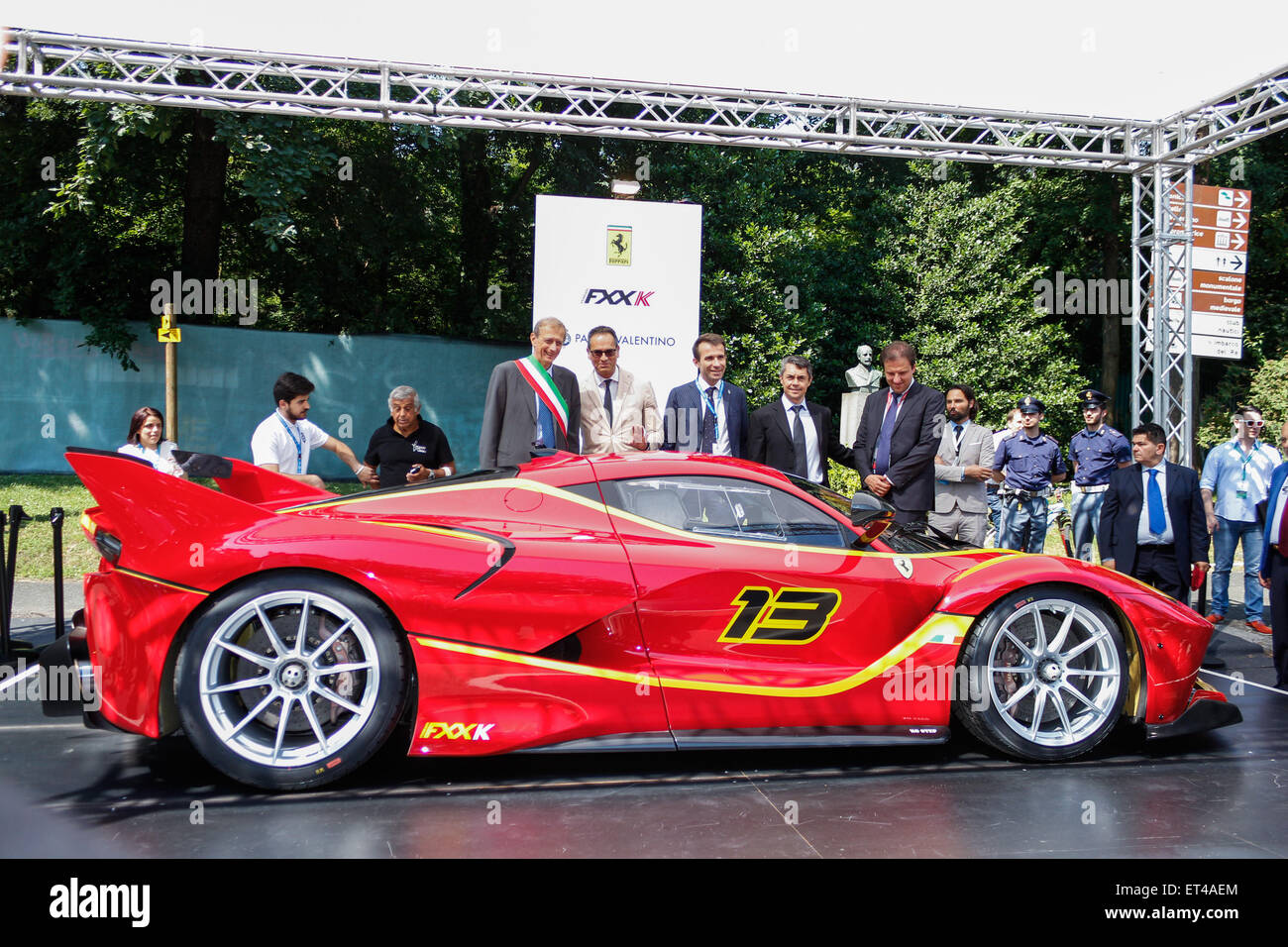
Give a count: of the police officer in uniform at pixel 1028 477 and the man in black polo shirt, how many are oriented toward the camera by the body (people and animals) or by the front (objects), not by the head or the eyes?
2

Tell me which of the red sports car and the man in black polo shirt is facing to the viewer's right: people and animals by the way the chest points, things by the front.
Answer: the red sports car

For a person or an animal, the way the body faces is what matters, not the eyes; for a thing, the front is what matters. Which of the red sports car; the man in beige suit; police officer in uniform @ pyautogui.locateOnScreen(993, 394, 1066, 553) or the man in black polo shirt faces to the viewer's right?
the red sports car

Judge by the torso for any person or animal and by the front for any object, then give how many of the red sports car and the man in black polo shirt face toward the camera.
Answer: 1

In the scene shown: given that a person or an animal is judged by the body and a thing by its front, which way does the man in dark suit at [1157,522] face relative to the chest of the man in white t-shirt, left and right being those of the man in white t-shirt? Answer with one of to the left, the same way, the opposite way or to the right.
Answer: to the right

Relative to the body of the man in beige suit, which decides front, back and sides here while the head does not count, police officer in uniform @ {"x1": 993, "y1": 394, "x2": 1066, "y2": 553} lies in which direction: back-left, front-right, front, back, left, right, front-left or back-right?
back-left

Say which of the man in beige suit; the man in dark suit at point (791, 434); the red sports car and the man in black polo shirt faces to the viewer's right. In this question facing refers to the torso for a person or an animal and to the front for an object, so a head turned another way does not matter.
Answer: the red sports car

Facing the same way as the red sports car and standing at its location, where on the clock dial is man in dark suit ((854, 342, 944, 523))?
The man in dark suit is roughly at 10 o'clock from the red sports car.

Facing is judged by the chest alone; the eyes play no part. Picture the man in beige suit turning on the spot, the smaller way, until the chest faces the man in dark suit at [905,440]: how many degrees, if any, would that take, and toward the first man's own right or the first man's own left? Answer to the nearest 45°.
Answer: approximately 90° to the first man's own left

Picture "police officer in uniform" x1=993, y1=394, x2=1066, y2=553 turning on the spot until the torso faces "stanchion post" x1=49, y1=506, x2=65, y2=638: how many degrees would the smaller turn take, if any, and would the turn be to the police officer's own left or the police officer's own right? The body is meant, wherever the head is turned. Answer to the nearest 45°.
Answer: approximately 45° to the police officer's own right

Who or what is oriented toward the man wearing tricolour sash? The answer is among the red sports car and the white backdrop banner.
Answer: the white backdrop banner

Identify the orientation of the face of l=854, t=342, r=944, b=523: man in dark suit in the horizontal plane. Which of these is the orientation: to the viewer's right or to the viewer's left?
to the viewer's left

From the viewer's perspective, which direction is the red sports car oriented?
to the viewer's right
